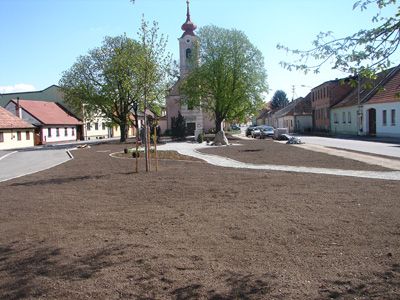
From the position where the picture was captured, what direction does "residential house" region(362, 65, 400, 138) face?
facing the viewer and to the left of the viewer
